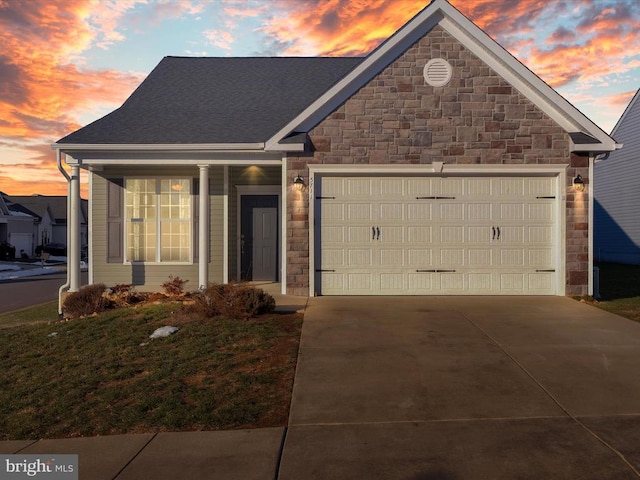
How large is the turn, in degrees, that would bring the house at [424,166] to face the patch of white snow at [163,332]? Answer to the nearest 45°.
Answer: approximately 45° to its right

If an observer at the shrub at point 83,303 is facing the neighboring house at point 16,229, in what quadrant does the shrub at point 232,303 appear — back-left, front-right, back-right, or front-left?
back-right

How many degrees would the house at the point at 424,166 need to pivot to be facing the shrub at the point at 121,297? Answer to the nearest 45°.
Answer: approximately 90° to its right

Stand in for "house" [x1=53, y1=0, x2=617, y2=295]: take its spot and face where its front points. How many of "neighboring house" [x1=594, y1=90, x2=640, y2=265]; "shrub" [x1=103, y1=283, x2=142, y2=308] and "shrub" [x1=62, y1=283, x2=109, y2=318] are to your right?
2

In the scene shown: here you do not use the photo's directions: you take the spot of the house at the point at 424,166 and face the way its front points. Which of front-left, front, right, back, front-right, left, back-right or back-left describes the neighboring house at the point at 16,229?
back-right

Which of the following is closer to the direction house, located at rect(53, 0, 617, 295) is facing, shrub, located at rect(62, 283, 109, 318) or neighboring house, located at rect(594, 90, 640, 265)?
the shrub

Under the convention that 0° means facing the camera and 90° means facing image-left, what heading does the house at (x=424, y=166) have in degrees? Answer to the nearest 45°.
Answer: approximately 0°

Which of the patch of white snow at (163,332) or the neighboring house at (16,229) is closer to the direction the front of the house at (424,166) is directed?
the patch of white snow

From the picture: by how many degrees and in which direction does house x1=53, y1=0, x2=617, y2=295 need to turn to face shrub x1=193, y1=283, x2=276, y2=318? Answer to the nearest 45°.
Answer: approximately 45° to its right

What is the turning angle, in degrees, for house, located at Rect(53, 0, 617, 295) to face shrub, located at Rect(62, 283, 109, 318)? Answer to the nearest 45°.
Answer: approximately 90° to its right

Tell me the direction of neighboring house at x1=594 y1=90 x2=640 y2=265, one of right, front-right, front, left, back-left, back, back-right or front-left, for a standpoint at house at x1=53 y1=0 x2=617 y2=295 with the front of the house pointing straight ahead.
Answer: back-left
